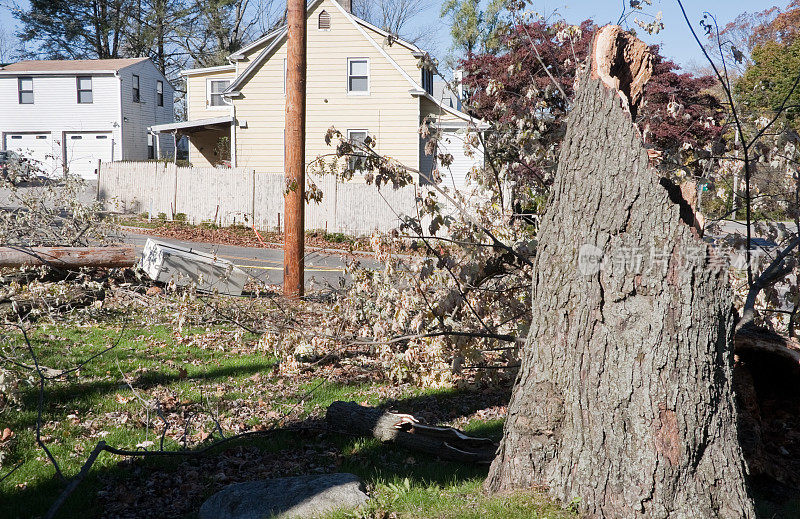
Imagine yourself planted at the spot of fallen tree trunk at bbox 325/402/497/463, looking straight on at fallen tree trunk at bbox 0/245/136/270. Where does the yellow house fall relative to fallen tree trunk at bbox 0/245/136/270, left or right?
right

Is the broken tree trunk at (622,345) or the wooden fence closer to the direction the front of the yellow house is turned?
the broken tree trunk

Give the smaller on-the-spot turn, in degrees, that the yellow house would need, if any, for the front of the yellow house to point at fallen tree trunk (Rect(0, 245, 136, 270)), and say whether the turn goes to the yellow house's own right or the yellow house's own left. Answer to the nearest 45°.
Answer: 0° — it already faces it
